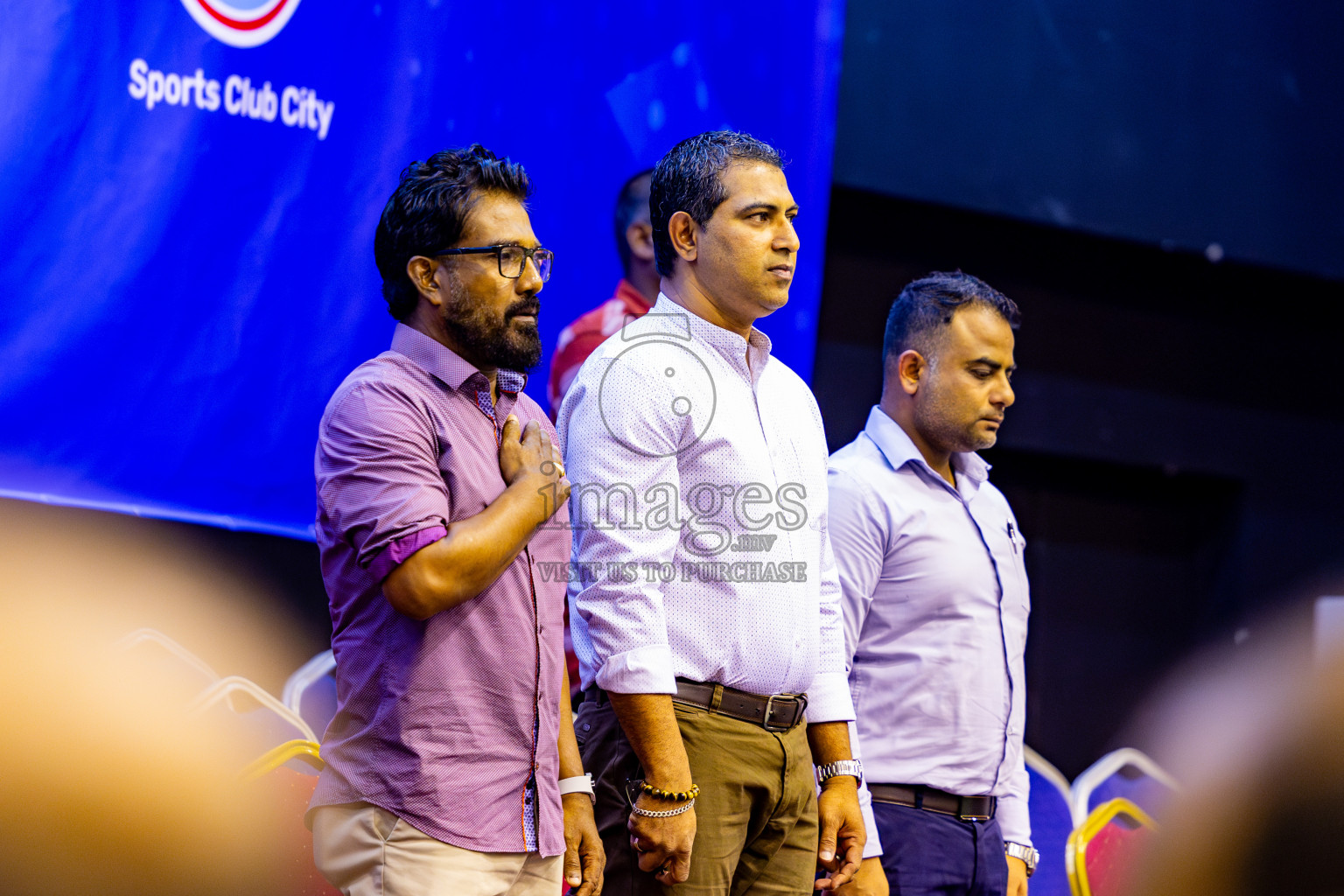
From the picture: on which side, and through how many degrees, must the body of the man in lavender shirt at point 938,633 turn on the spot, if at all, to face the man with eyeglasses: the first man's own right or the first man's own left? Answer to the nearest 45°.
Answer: approximately 90° to the first man's own right

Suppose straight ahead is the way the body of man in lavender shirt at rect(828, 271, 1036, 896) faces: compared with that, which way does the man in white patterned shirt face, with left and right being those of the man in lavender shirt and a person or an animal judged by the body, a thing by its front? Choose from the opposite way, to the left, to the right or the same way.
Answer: the same way

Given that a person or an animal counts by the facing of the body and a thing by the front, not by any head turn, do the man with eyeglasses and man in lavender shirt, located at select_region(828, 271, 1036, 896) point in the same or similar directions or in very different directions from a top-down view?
same or similar directions

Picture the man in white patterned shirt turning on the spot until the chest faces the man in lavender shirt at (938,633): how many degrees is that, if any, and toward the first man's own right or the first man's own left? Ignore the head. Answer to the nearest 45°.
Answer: approximately 90° to the first man's own left

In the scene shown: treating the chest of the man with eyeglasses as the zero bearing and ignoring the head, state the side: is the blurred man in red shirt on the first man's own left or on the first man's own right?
on the first man's own left

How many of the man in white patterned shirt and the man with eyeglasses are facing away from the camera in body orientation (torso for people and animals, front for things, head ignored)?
0

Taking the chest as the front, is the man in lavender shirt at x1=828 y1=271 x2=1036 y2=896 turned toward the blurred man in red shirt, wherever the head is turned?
no

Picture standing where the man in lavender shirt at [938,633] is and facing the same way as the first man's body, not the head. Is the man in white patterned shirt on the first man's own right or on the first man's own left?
on the first man's own right

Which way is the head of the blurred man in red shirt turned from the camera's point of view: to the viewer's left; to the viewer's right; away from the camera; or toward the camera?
to the viewer's right

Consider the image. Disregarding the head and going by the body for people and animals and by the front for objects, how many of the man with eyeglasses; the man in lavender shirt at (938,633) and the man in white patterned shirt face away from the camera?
0

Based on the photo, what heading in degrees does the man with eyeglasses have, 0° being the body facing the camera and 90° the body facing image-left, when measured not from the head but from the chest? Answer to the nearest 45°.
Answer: approximately 315°

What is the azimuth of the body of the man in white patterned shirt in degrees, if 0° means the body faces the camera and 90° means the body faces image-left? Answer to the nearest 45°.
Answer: approximately 315°

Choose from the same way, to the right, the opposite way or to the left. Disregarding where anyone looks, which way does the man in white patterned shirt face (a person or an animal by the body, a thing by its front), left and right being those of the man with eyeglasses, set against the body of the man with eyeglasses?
the same way

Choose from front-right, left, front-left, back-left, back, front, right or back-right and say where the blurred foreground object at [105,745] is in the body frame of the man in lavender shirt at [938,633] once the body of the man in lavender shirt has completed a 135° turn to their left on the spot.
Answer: back
